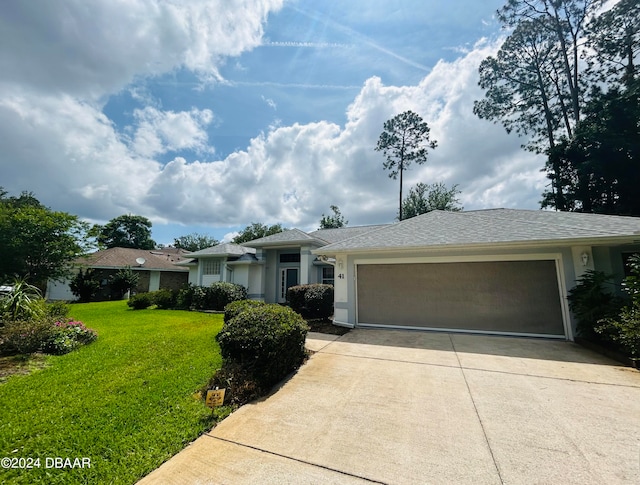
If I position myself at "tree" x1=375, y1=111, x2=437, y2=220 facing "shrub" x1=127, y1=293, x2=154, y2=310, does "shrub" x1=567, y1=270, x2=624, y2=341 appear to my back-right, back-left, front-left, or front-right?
front-left

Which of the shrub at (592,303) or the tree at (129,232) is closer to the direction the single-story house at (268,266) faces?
the shrub

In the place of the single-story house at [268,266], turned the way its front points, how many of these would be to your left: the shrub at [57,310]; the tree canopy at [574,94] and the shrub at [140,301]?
1

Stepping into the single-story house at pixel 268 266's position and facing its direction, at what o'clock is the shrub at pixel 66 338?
The shrub is roughly at 1 o'clock from the single-story house.

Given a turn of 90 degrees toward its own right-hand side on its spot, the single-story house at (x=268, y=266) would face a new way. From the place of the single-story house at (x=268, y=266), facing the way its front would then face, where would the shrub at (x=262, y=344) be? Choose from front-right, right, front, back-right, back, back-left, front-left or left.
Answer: left

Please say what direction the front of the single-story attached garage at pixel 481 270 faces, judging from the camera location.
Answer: facing the viewer

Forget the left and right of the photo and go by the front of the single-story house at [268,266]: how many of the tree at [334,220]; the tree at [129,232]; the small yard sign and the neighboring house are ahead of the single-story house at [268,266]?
1

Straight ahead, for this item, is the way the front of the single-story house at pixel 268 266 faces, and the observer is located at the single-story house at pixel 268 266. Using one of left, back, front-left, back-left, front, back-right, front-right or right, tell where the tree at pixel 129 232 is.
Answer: back-right

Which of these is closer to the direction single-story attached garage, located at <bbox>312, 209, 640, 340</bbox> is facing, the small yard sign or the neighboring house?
the small yard sign

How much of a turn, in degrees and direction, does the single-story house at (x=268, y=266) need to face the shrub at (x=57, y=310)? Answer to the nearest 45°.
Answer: approximately 45° to its right

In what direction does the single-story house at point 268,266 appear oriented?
toward the camera

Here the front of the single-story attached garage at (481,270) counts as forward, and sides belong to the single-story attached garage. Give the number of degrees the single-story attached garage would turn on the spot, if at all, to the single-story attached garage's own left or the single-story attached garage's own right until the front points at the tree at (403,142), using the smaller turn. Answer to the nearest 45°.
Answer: approximately 180°

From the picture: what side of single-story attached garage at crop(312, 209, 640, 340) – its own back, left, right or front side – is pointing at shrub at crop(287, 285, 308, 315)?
right

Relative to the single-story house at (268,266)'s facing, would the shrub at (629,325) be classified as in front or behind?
in front
